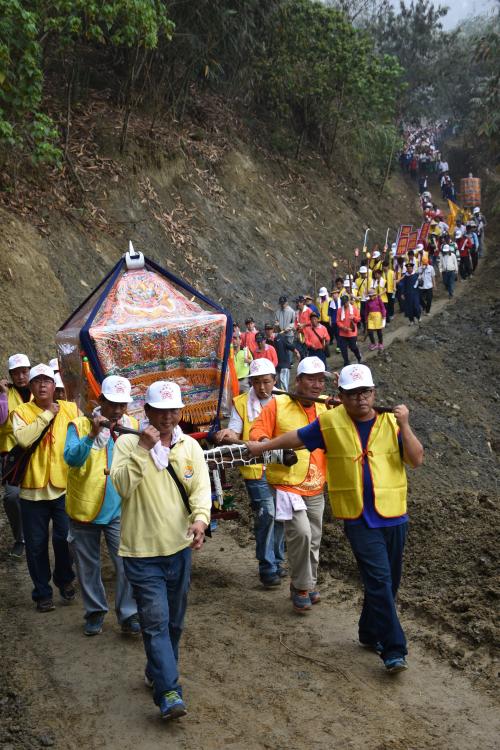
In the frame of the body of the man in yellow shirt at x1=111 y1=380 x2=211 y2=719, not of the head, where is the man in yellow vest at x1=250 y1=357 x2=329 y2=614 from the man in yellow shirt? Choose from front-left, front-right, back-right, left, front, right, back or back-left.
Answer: back-left

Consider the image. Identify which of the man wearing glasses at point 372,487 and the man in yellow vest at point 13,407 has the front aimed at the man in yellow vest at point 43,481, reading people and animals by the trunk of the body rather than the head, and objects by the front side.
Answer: the man in yellow vest at point 13,407

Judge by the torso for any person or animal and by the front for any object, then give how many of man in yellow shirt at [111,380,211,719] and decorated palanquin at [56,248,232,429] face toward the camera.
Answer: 2

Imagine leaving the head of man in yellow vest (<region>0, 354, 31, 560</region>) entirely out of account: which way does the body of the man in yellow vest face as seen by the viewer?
toward the camera

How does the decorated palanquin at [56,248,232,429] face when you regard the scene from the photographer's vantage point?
facing the viewer

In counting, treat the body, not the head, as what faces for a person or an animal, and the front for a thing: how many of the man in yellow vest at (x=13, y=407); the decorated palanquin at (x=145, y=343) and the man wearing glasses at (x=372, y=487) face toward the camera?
3

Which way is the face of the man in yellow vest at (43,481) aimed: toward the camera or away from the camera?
toward the camera

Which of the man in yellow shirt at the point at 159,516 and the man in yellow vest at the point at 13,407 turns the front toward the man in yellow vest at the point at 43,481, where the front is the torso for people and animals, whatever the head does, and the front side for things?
the man in yellow vest at the point at 13,407

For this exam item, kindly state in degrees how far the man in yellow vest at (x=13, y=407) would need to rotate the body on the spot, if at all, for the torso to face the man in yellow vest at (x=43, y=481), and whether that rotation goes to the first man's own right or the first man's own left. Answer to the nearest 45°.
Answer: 0° — they already face them

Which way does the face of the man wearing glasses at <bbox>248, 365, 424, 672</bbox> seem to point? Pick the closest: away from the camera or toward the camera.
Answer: toward the camera

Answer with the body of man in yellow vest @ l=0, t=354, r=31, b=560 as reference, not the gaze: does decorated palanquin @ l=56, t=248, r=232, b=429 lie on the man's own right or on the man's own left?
on the man's own left

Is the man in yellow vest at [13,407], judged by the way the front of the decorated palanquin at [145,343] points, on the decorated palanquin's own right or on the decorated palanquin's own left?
on the decorated palanquin's own right

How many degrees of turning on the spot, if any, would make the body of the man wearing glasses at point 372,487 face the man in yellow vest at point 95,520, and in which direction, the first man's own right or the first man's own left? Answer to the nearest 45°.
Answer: approximately 90° to the first man's own right

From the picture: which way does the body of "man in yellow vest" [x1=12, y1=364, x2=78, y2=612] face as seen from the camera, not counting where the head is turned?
toward the camera

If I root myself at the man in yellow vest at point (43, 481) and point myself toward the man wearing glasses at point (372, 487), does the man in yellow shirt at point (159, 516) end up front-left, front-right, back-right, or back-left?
front-right
